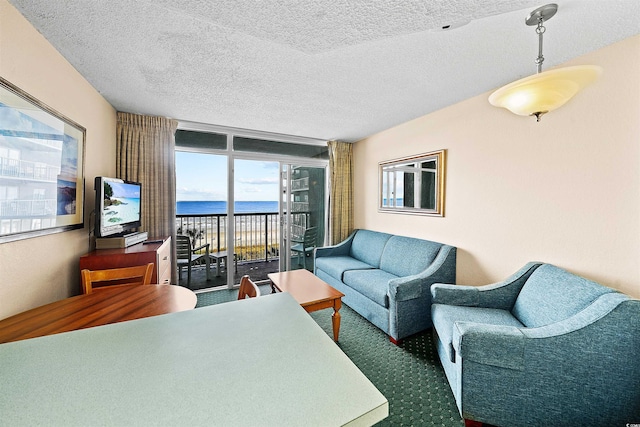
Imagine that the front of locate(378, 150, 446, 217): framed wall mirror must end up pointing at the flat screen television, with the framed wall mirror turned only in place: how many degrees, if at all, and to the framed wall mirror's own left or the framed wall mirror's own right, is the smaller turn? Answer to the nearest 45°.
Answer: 0° — it already faces it

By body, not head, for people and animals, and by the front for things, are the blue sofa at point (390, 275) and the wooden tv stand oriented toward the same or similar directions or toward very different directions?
very different directions

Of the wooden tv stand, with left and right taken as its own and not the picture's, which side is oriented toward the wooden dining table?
right

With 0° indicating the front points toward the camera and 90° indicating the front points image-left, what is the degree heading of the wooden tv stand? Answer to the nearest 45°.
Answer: approximately 270°

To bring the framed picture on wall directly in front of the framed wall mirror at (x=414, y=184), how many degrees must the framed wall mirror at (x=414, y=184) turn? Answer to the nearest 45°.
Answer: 0° — it already faces it
